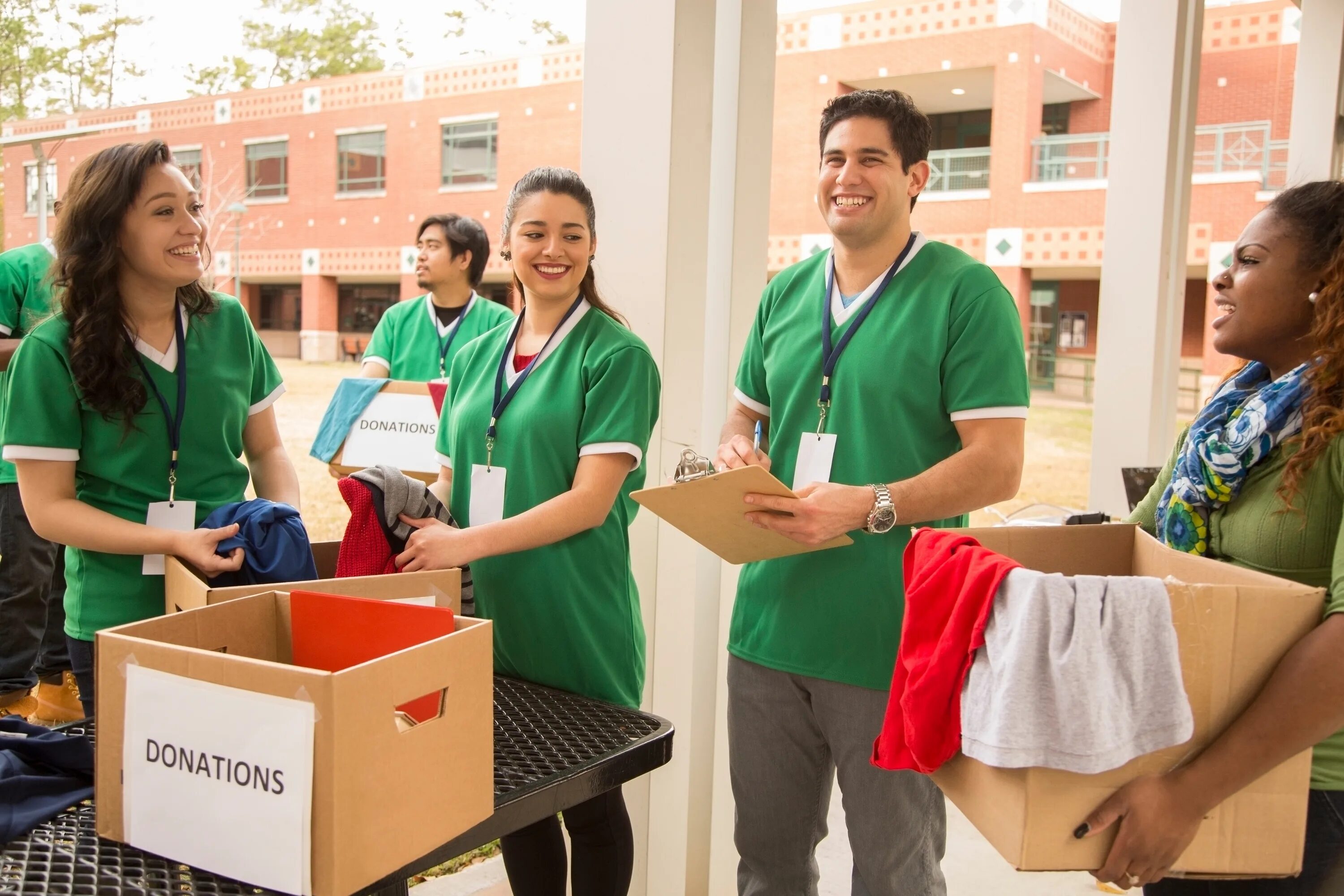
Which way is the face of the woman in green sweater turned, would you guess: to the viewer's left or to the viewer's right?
to the viewer's left

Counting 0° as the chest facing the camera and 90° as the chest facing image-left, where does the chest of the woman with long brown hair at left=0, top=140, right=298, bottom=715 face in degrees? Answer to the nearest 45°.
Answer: approximately 315°

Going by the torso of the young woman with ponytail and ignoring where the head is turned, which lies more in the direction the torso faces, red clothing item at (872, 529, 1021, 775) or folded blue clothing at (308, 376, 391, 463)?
the red clothing item

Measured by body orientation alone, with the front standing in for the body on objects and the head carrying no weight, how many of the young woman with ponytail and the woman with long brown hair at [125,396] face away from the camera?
0

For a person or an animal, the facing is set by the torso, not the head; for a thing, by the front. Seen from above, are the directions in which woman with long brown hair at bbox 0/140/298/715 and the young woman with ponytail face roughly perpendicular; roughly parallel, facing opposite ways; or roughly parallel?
roughly perpendicular

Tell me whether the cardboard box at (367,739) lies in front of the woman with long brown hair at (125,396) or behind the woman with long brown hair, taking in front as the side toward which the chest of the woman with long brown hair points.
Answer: in front

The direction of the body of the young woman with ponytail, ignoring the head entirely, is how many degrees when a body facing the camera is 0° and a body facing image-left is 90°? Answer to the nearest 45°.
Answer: approximately 45°

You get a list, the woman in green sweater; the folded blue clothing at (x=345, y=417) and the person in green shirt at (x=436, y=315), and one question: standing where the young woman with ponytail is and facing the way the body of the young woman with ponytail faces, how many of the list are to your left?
1

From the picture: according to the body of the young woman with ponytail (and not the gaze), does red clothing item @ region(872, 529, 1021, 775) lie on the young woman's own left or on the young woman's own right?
on the young woman's own left

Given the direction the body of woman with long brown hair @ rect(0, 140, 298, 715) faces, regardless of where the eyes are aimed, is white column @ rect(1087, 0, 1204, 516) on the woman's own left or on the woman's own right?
on the woman's own left

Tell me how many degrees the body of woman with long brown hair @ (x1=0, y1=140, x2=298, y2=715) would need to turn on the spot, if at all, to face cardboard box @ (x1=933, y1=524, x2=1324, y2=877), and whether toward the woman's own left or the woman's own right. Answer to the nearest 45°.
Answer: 0° — they already face it

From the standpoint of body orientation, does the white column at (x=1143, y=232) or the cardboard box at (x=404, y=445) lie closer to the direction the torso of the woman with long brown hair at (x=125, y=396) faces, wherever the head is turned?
the white column
